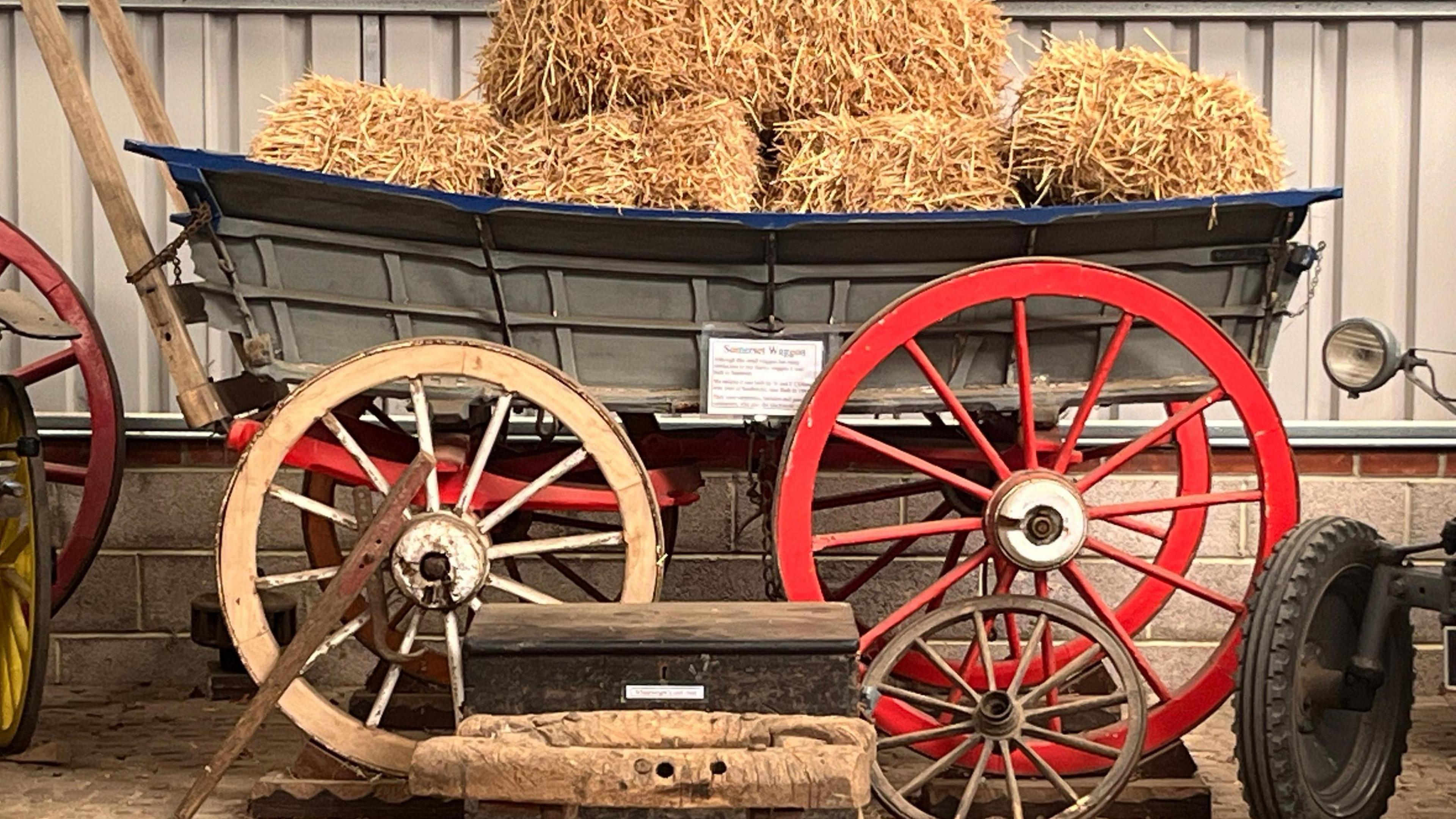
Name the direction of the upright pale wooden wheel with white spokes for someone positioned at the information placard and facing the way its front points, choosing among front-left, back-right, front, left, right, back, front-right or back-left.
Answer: right

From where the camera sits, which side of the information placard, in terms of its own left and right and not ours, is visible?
front

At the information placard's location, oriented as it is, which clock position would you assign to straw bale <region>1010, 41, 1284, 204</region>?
The straw bale is roughly at 9 o'clock from the information placard.

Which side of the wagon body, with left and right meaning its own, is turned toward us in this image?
left

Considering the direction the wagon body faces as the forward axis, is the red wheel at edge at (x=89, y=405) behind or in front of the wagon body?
in front

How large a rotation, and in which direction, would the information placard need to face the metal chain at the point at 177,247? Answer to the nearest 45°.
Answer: approximately 90° to its right

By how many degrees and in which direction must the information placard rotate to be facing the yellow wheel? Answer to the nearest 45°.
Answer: approximately 90° to its right
